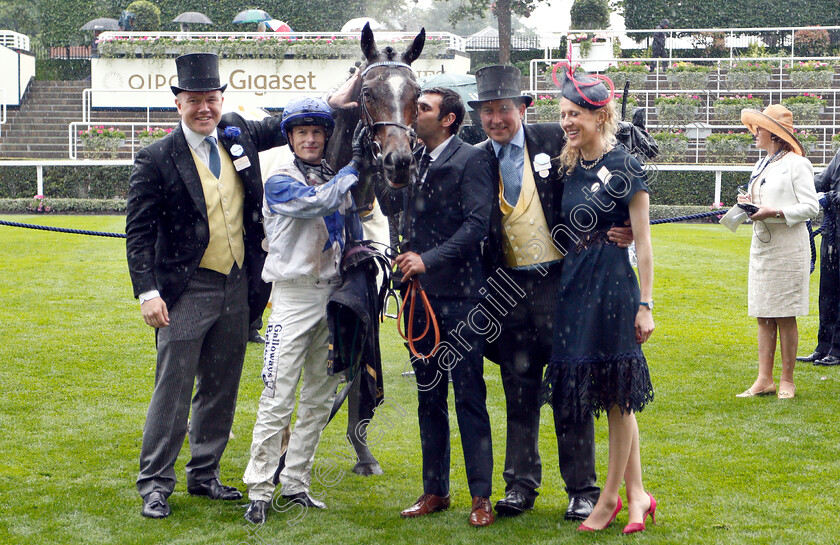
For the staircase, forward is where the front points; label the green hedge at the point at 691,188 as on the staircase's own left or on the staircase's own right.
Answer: on the staircase's own left

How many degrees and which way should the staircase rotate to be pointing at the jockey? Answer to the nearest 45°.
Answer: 0° — it already faces them

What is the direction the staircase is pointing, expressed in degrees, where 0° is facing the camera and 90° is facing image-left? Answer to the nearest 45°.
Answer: approximately 0°

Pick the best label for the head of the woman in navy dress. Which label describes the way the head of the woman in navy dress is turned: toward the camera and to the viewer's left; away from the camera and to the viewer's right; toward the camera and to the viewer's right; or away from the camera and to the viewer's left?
toward the camera and to the viewer's left

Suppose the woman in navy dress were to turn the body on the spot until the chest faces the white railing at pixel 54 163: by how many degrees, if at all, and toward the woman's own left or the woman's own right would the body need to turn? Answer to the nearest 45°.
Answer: approximately 90° to the woman's own right

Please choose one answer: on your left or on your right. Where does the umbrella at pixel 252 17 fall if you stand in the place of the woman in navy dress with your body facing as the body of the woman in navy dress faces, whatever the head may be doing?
on your right

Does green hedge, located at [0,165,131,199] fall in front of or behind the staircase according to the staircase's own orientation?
in front

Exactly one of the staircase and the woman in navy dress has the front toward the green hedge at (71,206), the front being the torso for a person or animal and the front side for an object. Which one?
the staircase

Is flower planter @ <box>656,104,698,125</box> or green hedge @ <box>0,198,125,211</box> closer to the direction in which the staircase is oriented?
the green hedge

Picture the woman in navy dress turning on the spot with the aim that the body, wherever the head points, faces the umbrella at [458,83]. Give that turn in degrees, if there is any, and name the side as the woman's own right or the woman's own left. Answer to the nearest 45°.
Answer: approximately 135° to the woman's own right

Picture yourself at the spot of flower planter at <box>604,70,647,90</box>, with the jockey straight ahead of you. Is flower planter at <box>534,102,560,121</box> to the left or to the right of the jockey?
right

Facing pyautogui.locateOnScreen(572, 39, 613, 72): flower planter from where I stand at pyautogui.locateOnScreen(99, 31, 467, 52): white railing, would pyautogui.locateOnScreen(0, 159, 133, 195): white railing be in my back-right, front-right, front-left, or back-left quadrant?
back-right
